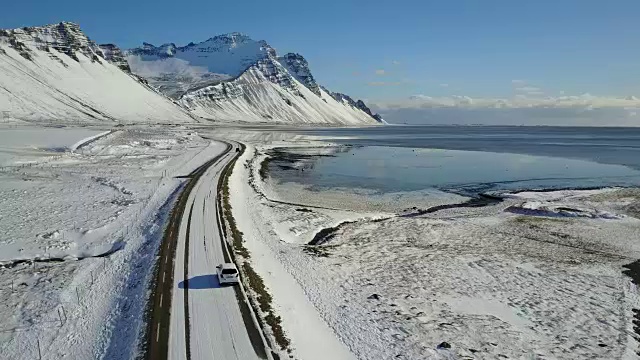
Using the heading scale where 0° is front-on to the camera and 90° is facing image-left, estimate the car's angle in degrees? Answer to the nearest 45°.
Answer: approximately 180°
